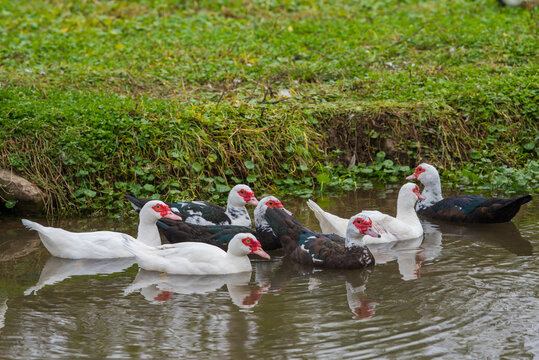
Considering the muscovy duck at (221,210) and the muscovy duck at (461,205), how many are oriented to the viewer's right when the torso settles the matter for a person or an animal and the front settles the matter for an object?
1

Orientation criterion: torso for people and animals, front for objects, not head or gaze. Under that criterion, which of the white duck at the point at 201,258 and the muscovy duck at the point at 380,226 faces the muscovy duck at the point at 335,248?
the white duck

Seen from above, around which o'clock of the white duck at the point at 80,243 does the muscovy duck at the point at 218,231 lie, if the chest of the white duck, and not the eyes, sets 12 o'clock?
The muscovy duck is roughly at 12 o'clock from the white duck.

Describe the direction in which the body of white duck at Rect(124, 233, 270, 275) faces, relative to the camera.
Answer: to the viewer's right

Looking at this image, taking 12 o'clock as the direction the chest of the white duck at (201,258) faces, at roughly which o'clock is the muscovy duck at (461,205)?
The muscovy duck is roughly at 11 o'clock from the white duck.

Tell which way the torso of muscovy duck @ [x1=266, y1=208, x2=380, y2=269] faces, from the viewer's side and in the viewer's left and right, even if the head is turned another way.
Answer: facing to the right of the viewer

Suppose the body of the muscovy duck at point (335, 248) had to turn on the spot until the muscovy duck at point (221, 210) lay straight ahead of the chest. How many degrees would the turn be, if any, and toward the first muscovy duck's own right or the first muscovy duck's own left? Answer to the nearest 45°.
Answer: approximately 135° to the first muscovy duck's own left

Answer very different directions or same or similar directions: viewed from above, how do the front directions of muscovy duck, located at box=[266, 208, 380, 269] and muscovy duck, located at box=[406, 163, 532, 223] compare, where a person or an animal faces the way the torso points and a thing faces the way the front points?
very different directions

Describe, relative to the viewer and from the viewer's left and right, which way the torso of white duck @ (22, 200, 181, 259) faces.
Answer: facing to the right of the viewer

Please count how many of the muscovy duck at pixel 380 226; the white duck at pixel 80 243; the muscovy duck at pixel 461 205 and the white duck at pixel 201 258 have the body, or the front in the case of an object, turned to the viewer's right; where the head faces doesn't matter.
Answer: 3

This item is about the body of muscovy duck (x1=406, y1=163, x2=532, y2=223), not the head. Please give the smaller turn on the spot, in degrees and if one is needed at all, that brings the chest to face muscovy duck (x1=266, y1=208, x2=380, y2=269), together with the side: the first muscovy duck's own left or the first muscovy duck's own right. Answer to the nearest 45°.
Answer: approximately 45° to the first muscovy duck's own left

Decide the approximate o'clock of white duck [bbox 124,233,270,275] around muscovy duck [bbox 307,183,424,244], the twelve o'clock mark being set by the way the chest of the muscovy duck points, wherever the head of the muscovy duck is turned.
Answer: The white duck is roughly at 5 o'clock from the muscovy duck.

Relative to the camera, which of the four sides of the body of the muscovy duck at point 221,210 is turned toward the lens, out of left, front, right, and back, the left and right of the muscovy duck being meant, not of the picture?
right
